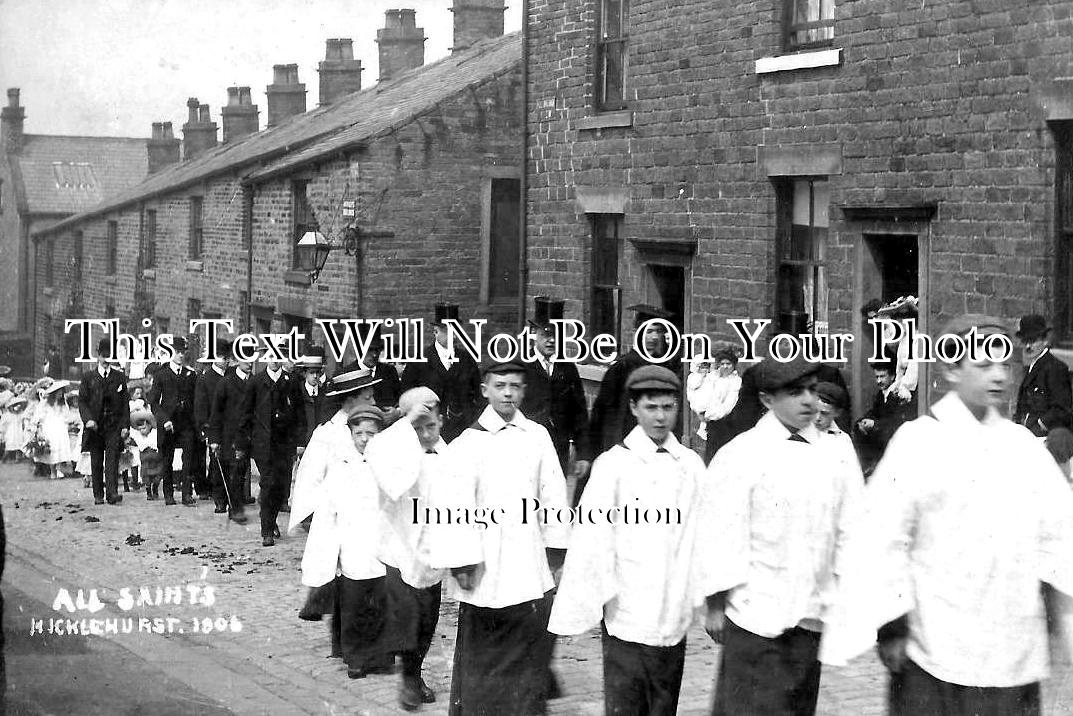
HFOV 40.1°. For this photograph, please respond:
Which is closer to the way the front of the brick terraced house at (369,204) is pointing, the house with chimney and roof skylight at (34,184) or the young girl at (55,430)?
the young girl

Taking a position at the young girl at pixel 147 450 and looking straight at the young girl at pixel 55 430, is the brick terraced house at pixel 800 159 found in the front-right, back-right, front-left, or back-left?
back-right

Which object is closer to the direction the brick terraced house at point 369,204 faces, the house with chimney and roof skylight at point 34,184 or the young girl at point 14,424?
the young girl

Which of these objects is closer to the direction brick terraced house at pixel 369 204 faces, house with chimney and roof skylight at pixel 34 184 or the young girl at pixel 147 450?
the young girl

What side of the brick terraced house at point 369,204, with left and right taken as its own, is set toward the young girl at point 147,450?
front

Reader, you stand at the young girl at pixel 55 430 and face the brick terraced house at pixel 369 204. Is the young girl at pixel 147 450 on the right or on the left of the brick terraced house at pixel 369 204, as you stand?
right

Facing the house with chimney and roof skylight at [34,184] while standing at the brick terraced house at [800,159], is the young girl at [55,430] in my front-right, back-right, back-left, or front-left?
front-left
